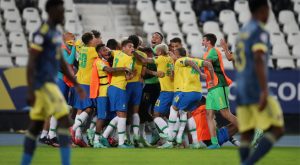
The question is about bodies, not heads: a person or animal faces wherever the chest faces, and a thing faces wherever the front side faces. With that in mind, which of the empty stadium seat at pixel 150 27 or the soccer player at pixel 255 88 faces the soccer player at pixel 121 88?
the empty stadium seat

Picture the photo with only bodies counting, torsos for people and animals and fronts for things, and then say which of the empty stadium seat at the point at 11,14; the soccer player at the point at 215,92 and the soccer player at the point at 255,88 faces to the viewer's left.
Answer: the soccer player at the point at 215,92

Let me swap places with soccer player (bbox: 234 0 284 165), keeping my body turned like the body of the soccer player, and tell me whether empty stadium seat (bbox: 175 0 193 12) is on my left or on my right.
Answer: on my left

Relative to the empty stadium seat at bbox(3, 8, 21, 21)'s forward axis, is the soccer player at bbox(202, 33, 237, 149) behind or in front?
in front

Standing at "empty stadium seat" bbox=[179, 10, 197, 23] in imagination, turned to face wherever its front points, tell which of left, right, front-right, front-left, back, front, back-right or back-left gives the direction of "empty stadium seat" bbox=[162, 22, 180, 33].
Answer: front-right

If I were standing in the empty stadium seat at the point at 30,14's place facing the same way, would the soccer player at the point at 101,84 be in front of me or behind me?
in front

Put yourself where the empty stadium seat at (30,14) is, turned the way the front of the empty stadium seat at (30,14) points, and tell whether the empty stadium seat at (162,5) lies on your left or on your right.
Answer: on your left

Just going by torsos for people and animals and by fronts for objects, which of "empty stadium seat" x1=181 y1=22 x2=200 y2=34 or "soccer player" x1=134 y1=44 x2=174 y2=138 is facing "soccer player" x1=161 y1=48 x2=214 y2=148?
the empty stadium seat

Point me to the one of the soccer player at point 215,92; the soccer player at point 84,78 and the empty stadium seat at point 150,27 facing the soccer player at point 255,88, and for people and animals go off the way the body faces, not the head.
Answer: the empty stadium seat
